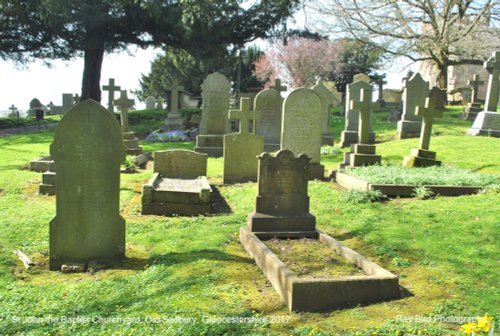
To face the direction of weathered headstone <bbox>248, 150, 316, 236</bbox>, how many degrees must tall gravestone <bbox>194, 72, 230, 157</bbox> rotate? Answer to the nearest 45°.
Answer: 0° — it already faces it

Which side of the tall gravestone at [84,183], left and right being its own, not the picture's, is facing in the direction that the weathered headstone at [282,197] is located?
left

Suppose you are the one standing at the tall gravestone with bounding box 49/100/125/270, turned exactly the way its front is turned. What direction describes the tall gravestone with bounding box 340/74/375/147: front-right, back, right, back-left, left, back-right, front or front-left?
back-left

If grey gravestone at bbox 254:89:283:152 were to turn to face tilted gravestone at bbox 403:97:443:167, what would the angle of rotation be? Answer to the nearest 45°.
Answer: approximately 45° to its left

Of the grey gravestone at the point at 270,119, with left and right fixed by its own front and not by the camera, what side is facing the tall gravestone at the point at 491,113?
left

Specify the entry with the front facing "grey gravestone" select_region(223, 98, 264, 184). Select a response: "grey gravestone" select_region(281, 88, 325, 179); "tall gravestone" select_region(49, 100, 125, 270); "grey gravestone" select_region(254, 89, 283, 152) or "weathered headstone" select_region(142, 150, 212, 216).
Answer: "grey gravestone" select_region(254, 89, 283, 152)

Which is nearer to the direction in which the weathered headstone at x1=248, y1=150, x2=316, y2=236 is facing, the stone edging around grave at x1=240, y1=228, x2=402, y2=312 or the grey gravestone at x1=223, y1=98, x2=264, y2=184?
the stone edging around grave

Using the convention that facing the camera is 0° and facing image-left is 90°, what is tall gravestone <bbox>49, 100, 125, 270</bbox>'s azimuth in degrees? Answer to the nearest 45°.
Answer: approximately 0°

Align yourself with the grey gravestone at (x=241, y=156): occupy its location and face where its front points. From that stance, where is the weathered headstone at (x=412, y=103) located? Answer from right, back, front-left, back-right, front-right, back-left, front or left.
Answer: back-left

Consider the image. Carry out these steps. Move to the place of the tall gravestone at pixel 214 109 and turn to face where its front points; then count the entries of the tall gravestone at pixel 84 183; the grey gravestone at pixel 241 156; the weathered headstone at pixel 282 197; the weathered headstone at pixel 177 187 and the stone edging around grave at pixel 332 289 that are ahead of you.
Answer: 5
